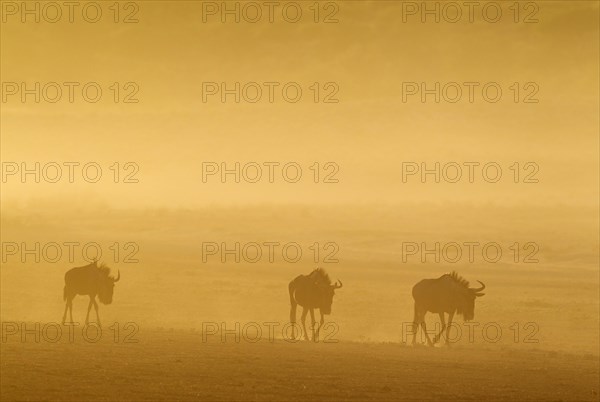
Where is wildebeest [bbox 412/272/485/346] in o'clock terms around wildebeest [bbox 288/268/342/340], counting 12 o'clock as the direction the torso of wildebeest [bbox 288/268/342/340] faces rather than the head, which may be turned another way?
wildebeest [bbox 412/272/485/346] is roughly at 11 o'clock from wildebeest [bbox 288/268/342/340].

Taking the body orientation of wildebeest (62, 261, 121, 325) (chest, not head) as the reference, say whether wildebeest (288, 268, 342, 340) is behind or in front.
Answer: in front

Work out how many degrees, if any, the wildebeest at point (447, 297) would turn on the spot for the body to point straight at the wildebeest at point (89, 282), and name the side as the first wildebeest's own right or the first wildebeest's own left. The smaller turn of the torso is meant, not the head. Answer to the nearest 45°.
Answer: approximately 180°

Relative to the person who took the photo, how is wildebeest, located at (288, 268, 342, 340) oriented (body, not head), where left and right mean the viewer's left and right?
facing the viewer and to the right of the viewer

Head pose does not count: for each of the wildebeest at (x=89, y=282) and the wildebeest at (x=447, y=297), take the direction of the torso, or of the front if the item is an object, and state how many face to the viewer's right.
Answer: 2

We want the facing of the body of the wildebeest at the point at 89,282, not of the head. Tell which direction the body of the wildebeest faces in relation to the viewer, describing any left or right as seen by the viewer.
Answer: facing to the right of the viewer

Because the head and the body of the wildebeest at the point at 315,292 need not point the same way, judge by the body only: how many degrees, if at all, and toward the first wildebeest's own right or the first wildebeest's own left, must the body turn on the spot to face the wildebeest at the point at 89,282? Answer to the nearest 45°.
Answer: approximately 135° to the first wildebeest's own right

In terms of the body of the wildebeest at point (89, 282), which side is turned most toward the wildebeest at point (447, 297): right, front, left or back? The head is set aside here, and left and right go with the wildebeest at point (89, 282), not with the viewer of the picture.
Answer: front

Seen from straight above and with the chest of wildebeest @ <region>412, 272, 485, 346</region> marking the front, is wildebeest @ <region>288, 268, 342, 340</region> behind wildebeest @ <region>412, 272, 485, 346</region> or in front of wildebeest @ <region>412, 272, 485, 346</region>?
behind

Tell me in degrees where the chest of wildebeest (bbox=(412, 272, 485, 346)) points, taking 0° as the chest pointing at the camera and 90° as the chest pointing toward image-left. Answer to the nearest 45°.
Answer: approximately 270°

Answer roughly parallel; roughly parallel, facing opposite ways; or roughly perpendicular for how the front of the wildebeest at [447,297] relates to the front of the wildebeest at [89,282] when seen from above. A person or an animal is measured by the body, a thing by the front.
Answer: roughly parallel
